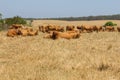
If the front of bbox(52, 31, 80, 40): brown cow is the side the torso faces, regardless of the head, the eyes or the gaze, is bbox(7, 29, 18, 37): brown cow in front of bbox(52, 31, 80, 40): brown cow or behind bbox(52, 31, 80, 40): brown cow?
in front

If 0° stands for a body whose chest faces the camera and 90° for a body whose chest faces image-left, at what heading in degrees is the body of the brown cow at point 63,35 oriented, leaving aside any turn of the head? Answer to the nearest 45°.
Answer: approximately 90°
